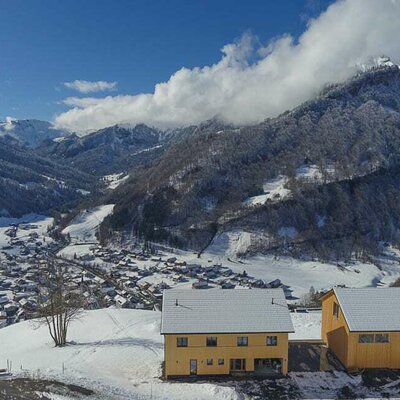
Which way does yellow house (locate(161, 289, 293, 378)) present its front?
toward the camera

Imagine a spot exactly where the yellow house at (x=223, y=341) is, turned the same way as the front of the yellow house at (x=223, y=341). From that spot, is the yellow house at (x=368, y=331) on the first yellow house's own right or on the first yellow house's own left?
on the first yellow house's own left
